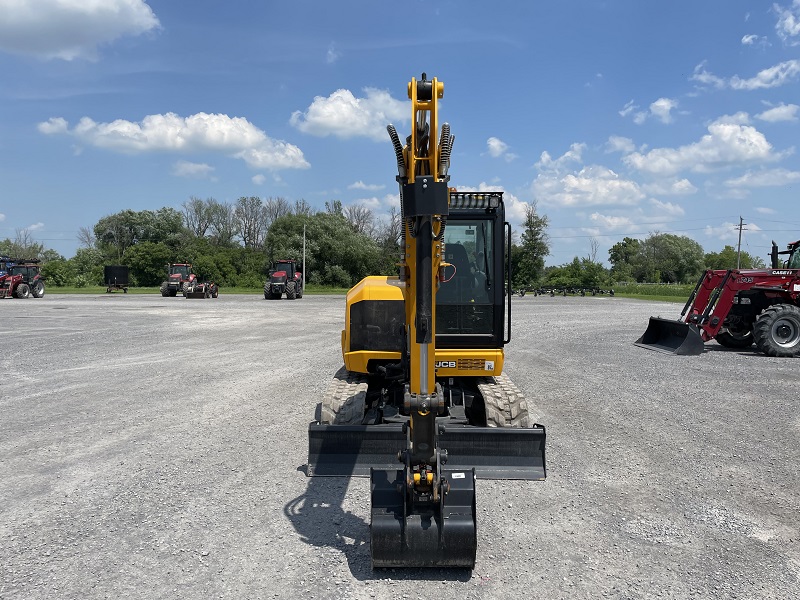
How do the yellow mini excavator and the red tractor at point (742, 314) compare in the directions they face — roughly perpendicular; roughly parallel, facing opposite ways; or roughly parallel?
roughly perpendicular

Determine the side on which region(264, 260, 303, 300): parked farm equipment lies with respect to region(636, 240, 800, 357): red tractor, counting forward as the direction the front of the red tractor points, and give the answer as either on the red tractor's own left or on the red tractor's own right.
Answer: on the red tractor's own right

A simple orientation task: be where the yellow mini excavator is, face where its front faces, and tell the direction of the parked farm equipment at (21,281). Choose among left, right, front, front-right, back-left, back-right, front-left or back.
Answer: back-right

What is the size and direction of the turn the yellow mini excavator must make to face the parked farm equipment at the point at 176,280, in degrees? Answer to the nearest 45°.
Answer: approximately 135° to its right

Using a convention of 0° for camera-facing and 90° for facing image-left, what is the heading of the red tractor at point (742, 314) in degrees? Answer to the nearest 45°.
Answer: approximately 45°

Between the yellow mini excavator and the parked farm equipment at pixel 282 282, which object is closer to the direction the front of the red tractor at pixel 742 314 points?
the yellow mini excavator

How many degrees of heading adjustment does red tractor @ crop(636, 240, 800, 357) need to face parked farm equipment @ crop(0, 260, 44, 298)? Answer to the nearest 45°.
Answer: approximately 45° to its right

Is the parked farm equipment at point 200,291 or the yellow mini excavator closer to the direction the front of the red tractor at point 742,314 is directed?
the yellow mini excavator

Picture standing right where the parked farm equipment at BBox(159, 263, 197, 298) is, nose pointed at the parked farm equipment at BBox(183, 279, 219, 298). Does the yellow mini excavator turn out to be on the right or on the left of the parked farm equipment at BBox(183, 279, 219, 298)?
right

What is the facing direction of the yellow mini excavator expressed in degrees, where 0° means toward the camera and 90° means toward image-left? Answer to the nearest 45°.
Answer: approximately 0°
